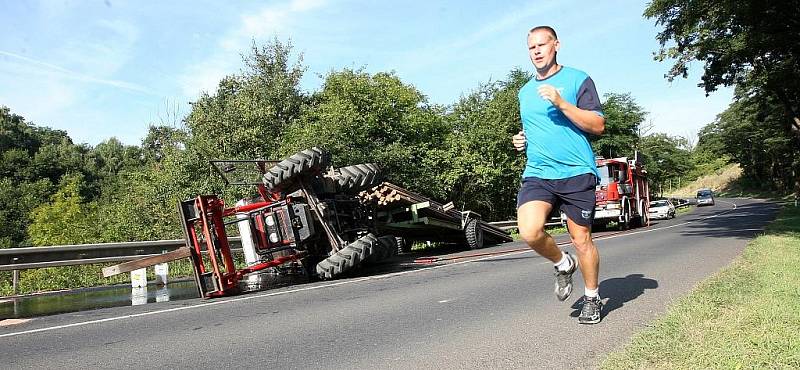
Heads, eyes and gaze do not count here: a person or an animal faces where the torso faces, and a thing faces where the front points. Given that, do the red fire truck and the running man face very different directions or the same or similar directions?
same or similar directions

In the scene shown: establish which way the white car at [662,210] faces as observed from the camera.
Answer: facing the viewer and to the left of the viewer

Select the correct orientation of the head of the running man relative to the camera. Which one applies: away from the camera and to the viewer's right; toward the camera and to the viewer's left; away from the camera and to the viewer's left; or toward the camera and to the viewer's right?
toward the camera and to the viewer's left

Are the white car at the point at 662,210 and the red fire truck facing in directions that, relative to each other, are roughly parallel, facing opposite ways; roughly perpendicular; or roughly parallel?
roughly parallel

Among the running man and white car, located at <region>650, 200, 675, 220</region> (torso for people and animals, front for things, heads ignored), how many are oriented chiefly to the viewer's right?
0

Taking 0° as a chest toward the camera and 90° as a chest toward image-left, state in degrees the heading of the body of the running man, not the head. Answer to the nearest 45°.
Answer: approximately 45°

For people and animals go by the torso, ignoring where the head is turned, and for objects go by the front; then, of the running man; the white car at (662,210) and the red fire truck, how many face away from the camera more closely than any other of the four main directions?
0

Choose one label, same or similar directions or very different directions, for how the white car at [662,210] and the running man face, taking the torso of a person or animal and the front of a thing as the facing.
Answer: same or similar directions

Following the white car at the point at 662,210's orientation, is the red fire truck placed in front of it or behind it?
in front
